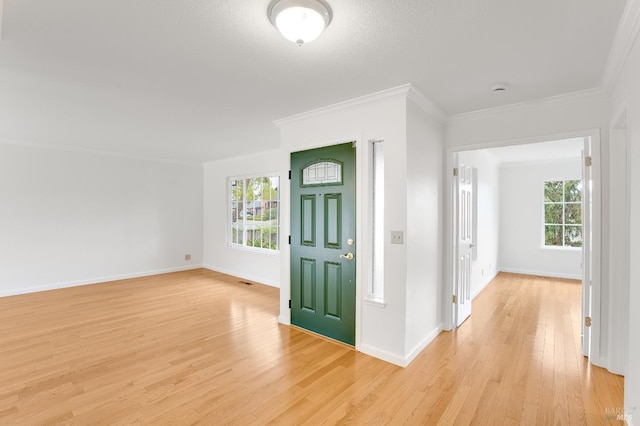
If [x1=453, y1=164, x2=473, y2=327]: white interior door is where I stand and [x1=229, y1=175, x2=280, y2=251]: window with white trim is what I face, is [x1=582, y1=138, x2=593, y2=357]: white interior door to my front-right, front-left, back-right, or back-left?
back-left

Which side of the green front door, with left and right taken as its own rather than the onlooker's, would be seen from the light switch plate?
left

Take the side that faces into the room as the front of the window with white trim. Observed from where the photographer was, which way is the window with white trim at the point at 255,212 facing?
facing the viewer and to the left of the viewer

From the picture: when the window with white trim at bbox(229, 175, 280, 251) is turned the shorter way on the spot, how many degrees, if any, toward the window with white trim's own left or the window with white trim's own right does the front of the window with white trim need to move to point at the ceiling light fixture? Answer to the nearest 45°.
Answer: approximately 45° to the window with white trim's own left

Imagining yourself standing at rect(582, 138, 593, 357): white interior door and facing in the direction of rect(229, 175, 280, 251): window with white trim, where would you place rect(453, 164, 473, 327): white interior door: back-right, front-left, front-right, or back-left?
front-right

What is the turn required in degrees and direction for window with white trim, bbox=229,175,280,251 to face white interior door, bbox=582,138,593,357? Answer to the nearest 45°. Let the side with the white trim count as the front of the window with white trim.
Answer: approximately 90° to its left

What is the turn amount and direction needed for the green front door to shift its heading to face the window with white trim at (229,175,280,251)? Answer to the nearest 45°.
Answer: approximately 90° to its right

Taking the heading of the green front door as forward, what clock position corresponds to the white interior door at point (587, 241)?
The white interior door is roughly at 8 o'clock from the green front door.

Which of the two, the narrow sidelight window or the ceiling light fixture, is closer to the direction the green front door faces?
the ceiling light fixture

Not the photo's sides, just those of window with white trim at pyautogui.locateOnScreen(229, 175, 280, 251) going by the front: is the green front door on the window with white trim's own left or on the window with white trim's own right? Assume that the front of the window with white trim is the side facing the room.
on the window with white trim's own left

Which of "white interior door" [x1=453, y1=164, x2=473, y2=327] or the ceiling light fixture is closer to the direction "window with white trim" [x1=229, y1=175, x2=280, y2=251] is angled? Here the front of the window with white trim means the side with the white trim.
the ceiling light fixture

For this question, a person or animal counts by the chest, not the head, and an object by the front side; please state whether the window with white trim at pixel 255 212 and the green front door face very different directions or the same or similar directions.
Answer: same or similar directions

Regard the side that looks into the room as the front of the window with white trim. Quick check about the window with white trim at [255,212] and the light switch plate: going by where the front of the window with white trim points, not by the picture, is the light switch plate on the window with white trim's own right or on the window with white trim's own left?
on the window with white trim's own left

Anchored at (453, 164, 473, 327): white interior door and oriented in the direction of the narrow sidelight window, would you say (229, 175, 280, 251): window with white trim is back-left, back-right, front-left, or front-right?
front-right

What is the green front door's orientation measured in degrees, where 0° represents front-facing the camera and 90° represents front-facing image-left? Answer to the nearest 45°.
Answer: approximately 45°

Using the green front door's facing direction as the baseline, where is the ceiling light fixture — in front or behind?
in front

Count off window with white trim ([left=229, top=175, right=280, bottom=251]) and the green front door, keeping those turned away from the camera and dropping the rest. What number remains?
0
